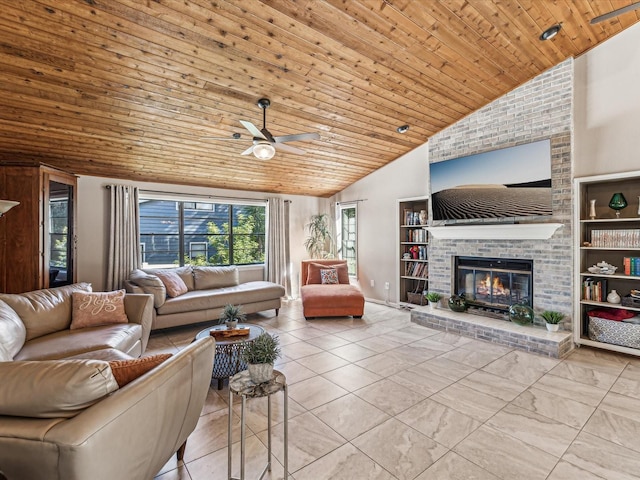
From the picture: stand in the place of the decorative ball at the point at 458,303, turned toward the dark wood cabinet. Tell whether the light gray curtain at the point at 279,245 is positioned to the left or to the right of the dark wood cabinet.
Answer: right

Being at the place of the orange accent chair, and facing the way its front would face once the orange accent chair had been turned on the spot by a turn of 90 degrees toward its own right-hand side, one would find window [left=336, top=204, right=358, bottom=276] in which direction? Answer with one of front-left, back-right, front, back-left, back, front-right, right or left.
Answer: right

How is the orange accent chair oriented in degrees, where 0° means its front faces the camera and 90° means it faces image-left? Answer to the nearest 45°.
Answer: approximately 0°

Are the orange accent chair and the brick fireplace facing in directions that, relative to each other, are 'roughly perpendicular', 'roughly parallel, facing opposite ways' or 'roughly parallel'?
roughly perpendicular
